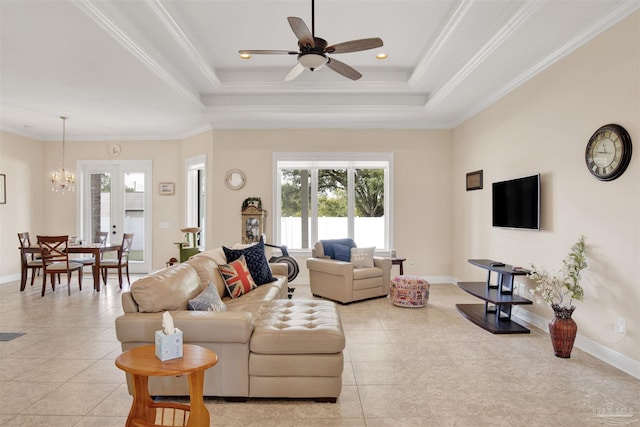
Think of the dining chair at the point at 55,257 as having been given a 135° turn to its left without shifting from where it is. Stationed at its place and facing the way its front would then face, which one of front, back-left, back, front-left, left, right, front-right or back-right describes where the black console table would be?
back-left

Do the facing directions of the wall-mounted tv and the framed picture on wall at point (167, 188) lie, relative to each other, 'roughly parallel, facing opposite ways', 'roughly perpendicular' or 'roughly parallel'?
roughly perpendicular

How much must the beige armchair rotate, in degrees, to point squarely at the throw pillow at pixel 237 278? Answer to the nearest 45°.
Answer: approximately 90° to its right

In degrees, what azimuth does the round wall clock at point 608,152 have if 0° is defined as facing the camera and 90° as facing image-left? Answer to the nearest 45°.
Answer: approximately 45°

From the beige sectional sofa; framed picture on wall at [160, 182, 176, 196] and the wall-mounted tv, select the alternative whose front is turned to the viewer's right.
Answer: the beige sectional sofa

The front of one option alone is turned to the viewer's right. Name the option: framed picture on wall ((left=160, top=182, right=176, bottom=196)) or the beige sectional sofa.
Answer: the beige sectional sofa

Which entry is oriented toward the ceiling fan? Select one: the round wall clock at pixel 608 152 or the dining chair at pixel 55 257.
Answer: the round wall clock

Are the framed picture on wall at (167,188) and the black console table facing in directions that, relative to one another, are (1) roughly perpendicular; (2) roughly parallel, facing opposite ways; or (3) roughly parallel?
roughly perpendicular

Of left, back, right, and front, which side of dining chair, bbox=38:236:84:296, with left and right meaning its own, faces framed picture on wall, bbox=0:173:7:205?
left

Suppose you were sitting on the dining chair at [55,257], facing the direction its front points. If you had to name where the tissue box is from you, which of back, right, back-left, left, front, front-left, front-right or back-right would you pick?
back-right

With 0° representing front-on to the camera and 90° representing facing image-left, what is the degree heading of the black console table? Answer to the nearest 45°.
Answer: approximately 45°

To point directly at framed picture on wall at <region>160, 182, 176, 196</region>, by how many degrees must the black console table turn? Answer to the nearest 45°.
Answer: approximately 45° to its right

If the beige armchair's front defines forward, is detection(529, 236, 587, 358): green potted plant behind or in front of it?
in front

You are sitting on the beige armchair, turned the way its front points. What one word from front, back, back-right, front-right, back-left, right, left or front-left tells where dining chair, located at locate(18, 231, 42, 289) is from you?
back-right

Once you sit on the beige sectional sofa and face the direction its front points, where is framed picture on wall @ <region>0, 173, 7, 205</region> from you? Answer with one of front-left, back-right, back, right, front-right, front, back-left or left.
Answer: back-left
